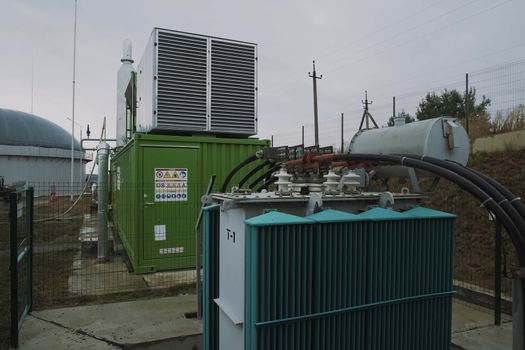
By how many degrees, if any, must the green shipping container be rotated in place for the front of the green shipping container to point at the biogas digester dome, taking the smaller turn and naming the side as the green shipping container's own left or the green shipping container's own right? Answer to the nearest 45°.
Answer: approximately 135° to the green shipping container's own right

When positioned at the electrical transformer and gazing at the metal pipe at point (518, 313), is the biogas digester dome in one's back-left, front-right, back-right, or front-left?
back-left

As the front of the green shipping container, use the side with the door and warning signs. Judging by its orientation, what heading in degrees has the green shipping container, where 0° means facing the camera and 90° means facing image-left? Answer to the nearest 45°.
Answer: approximately 0°

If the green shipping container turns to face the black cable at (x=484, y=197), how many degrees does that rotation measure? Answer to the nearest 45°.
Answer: approximately 45° to its left

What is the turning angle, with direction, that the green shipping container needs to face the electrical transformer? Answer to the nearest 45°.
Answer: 0° — it already faces it

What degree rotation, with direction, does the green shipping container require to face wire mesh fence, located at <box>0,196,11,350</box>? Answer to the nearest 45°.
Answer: approximately 45° to its right

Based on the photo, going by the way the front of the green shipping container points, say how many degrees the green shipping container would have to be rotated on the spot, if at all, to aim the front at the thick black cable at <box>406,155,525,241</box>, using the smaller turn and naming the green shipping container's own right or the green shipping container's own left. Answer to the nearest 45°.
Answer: approximately 45° to the green shipping container's own left

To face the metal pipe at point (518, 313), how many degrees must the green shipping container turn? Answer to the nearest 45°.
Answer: approximately 45° to its left
